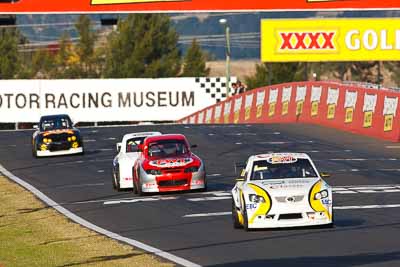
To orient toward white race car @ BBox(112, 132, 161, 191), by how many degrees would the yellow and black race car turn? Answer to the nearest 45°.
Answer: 0° — it already faces it

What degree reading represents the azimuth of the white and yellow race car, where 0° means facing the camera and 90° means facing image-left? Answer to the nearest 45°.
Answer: approximately 0°

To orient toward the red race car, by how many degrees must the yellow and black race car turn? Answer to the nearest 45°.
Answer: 0° — it already faces it

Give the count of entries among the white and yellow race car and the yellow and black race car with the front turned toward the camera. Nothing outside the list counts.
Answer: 2

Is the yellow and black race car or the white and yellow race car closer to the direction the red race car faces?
the white and yellow race car
